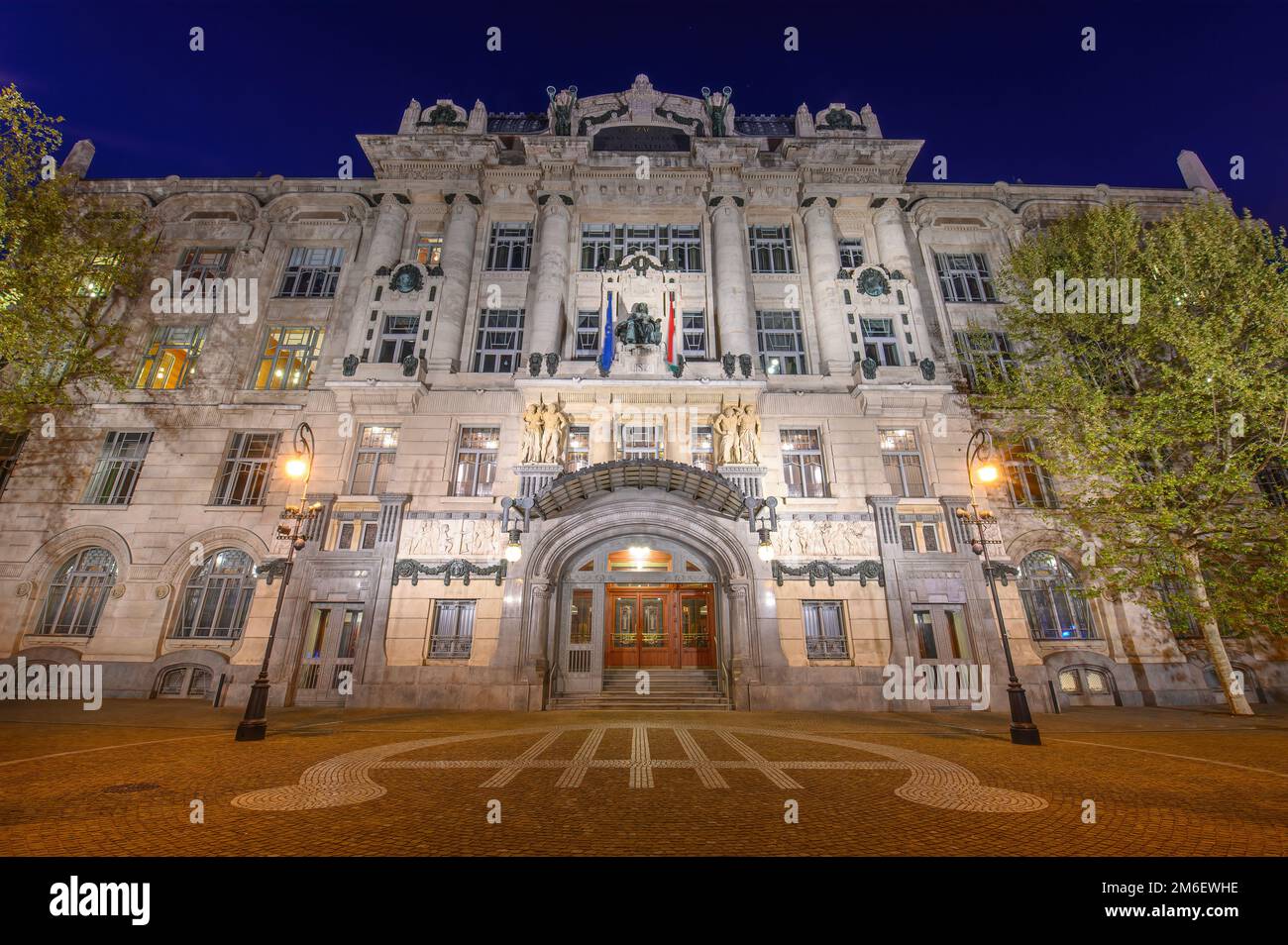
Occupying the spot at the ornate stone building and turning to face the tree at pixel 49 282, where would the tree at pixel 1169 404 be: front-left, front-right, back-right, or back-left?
back-left

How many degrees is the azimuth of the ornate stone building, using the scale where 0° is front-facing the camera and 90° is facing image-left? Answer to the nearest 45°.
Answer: approximately 0°

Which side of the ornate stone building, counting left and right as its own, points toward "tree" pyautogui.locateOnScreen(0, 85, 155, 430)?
right

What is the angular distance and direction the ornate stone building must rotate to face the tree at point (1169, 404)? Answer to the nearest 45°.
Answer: approximately 90° to its left
